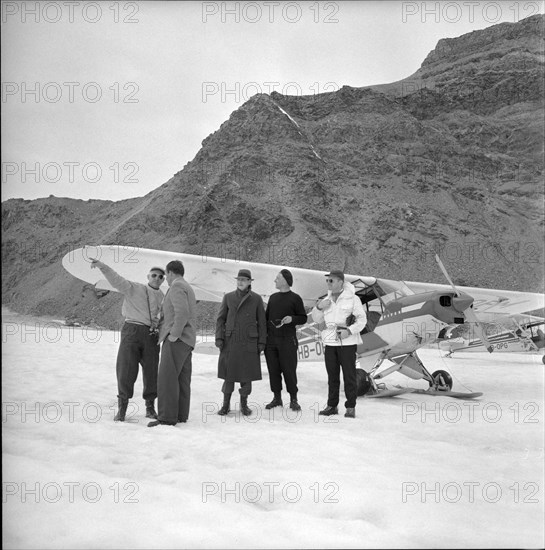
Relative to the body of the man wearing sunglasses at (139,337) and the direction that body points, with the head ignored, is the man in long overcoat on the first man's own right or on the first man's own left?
on the first man's own left

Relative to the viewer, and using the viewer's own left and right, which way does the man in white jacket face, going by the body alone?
facing the viewer and to the left of the viewer

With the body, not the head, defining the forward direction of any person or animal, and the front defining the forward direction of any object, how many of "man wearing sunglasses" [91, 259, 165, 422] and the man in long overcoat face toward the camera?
2

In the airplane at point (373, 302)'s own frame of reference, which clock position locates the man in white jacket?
The man in white jacket is roughly at 2 o'clock from the airplane.

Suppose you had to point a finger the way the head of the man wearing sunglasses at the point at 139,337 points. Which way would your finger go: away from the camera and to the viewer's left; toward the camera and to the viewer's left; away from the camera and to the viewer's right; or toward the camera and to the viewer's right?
toward the camera and to the viewer's right

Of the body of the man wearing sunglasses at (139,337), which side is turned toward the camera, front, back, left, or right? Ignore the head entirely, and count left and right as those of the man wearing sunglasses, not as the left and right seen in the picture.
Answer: front

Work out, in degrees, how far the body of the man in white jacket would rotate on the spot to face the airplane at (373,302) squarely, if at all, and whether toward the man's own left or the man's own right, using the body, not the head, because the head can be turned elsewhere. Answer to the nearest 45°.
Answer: approximately 135° to the man's own right

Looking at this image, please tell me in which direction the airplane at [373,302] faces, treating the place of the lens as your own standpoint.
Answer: facing the viewer and to the right of the viewer

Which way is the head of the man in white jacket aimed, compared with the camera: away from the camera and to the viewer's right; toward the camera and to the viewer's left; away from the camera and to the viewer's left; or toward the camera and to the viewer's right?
toward the camera and to the viewer's left

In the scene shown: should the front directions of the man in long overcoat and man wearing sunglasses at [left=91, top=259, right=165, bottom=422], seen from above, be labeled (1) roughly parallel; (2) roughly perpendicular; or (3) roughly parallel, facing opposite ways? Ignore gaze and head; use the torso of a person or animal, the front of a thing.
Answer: roughly parallel

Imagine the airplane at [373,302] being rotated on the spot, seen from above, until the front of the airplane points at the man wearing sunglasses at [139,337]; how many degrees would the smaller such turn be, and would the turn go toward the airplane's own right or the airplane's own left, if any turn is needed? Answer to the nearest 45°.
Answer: approximately 90° to the airplane's own right

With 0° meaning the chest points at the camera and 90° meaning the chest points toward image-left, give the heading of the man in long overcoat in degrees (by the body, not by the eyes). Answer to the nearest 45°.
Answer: approximately 0°

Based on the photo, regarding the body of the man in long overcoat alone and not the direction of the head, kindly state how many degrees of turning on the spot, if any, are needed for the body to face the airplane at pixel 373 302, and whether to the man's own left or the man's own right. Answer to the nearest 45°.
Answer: approximately 135° to the man's own left
